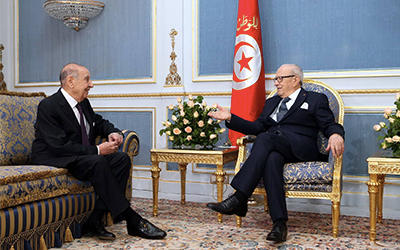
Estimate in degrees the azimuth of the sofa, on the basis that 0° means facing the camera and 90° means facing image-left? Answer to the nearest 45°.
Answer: approximately 315°

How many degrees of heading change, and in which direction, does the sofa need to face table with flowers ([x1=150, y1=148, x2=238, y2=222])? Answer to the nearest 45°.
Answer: approximately 45° to its left

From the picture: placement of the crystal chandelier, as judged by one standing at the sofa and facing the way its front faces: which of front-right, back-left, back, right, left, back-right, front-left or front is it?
back-left

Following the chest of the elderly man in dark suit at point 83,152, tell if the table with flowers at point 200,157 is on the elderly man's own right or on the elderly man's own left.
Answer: on the elderly man's own left

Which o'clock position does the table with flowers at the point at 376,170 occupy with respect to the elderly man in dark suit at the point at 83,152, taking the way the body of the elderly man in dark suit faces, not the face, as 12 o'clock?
The table with flowers is roughly at 11 o'clock from the elderly man in dark suit.

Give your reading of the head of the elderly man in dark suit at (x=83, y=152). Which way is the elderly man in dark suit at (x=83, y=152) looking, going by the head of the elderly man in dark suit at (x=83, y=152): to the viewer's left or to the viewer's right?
to the viewer's right

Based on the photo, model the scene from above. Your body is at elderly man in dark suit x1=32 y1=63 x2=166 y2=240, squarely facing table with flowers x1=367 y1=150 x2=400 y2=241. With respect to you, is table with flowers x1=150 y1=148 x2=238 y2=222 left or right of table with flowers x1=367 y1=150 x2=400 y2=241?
left

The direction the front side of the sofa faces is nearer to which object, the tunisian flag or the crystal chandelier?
the tunisian flag

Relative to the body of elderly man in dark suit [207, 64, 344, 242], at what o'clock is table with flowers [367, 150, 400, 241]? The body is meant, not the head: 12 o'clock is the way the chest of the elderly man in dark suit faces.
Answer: The table with flowers is roughly at 8 o'clock from the elderly man in dark suit.

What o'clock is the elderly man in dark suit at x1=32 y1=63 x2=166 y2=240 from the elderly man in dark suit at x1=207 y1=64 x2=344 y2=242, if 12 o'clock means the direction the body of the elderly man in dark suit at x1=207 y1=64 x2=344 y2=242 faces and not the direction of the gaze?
the elderly man in dark suit at x1=32 y1=63 x2=166 y2=240 is roughly at 1 o'clock from the elderly man in dark suit at x1=207 y1=64 x2=344 y2=242.

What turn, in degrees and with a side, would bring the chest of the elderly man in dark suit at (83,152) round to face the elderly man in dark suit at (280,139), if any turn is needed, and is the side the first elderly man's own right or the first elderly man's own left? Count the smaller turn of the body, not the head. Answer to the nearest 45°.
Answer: approximately 45° to the first elderly man's own left

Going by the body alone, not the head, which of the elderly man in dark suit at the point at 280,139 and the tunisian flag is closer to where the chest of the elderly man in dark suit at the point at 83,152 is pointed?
the elderly man in dark suit

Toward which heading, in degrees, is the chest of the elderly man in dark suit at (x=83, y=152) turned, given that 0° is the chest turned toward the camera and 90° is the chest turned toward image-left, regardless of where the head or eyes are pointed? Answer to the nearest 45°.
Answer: approximately 315°
